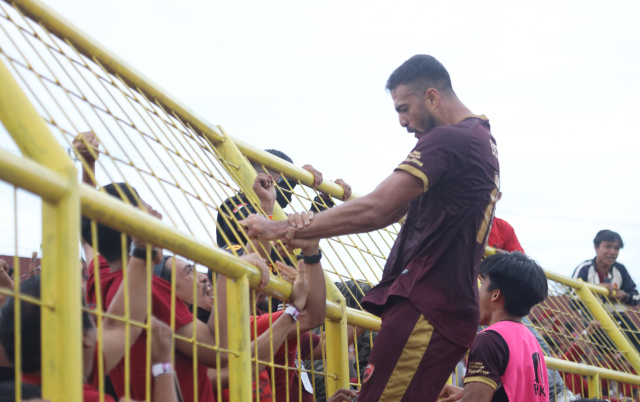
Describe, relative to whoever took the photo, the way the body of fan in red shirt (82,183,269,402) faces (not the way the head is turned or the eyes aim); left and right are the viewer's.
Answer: facing to the right of the viewer

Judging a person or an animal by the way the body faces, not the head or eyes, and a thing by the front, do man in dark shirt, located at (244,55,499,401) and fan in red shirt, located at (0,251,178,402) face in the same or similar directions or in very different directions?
very different directions

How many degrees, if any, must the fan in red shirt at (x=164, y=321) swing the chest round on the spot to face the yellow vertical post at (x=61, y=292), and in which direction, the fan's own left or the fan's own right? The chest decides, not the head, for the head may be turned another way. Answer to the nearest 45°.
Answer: approximately 90° to the fan's own right

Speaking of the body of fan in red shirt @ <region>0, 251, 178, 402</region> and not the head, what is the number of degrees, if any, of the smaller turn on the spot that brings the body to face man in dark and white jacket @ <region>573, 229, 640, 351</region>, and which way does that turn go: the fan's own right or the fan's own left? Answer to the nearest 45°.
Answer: approximately 45° to the fan's own left

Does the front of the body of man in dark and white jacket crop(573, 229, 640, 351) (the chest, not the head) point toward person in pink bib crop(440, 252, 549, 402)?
yes

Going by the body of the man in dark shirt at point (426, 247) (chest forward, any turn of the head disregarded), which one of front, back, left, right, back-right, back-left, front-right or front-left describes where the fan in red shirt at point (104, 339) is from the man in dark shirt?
front-left

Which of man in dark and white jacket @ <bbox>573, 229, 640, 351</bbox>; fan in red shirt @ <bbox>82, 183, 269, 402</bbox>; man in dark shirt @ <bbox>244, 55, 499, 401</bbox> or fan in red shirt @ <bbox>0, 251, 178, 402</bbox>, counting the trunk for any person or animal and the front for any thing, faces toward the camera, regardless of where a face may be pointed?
man in dark and white jacket @ <bbox>573, 229, 640, 351</bbox>

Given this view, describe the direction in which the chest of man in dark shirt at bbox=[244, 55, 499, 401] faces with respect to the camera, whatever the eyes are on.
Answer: to the viewer's left

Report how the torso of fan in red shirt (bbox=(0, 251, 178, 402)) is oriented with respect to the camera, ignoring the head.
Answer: to the viewer's right

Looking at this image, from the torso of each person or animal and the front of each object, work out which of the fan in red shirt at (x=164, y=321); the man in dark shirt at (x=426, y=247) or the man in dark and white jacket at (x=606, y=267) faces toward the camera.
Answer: the man in dark and white jacket at (x=606, y=267)
